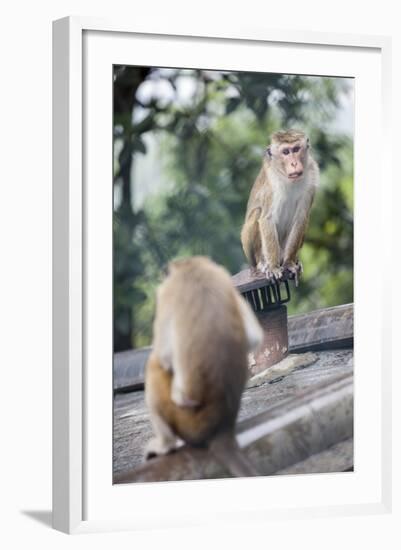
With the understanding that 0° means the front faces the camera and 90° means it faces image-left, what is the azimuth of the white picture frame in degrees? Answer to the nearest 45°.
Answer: approximately 315°
